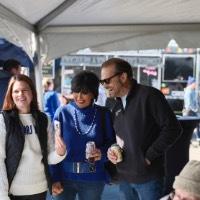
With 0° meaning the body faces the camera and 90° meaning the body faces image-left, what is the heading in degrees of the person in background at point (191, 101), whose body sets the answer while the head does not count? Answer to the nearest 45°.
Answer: approximately 270°

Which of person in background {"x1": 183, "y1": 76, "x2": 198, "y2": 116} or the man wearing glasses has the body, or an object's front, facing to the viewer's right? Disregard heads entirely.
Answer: the person in background

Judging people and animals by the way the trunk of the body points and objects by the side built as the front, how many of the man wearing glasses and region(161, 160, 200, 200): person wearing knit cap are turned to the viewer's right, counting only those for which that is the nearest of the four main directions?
0

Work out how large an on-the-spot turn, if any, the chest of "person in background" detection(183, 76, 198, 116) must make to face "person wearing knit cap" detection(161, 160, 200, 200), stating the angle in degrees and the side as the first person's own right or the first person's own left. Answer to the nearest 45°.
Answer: approximately 90° to the first person's own right

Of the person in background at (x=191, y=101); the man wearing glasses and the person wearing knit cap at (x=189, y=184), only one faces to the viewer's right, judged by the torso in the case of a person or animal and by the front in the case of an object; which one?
the person in background at (x=191, y=101)

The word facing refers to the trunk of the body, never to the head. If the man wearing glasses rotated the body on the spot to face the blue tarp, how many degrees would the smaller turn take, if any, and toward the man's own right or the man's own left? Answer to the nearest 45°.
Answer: approximately 90° to the man's own right
